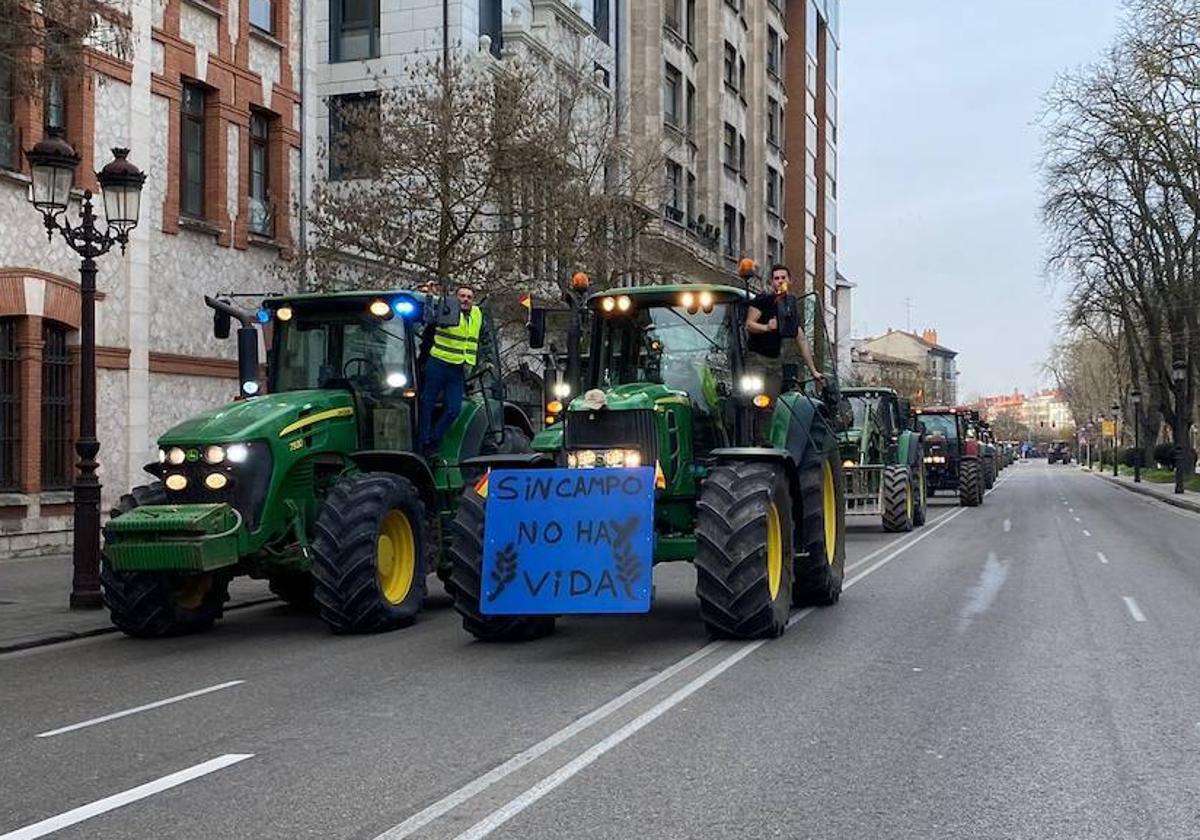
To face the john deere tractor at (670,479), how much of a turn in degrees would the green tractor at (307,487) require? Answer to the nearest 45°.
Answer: approximately 90° to its left

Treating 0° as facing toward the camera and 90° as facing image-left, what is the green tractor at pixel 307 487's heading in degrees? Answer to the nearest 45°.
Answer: approximately 45°

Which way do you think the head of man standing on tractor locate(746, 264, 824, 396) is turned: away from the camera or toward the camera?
toward the camera

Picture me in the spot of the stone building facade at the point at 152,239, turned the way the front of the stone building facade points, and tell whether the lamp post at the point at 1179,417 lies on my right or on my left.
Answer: on my left

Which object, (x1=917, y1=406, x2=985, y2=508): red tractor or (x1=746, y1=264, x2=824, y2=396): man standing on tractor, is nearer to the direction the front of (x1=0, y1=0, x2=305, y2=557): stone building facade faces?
the man standing on tractor

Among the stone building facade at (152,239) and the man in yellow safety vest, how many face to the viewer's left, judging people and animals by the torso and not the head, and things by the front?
0

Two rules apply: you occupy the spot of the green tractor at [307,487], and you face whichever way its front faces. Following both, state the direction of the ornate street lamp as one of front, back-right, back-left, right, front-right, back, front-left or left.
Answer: right

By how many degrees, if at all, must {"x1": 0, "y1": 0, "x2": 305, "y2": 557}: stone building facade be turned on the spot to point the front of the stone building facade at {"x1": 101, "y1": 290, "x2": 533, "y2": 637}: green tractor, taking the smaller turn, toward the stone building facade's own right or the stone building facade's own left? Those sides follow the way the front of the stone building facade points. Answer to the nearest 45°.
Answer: approximately 45° to the stone building facade's own right

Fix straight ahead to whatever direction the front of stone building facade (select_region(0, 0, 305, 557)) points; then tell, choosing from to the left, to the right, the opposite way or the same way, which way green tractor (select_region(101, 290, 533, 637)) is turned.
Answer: to the right

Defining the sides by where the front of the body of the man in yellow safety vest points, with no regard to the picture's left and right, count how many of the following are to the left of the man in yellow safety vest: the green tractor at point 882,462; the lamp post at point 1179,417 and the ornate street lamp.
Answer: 2

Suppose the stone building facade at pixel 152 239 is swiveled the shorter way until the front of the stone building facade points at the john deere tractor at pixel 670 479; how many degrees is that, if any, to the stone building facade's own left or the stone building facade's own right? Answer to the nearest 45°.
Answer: approximately 45° to the stone building facade's own right

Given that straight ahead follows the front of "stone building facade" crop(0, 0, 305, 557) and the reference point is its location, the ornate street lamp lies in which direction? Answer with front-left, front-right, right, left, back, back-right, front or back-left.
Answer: front-right

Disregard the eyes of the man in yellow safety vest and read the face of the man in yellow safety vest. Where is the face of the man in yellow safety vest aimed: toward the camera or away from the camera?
toward the camera

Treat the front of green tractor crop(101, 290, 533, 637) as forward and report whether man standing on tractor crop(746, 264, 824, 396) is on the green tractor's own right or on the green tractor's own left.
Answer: on the green tractor's own left

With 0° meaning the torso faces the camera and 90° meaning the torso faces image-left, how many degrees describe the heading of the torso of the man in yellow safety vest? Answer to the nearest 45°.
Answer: approximately 315°
